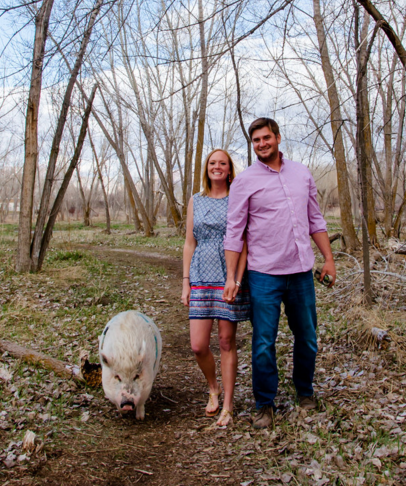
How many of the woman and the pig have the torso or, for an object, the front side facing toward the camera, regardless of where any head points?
2

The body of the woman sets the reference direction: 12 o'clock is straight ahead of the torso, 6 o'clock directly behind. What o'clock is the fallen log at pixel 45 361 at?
The fallen log is roughly at 4 o'clock from the woman.

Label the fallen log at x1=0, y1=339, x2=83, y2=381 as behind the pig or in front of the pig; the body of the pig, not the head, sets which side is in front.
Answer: behind

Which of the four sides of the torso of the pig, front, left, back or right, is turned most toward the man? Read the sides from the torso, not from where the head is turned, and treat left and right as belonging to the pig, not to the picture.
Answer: left

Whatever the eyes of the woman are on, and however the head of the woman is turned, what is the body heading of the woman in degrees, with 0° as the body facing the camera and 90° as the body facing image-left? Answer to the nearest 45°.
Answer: approximately 0°
